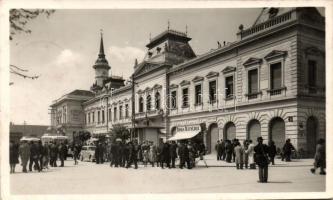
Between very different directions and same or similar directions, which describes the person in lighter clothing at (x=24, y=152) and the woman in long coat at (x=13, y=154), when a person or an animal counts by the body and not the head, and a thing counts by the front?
same or similar directions

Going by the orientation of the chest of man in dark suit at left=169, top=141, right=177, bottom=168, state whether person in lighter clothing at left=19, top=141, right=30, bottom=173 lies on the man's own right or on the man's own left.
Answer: on the man's own left

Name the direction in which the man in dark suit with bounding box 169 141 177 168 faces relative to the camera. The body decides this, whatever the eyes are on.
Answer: away from the camera

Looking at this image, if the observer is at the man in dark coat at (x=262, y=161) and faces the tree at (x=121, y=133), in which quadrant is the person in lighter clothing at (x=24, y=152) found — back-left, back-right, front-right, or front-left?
front-left
